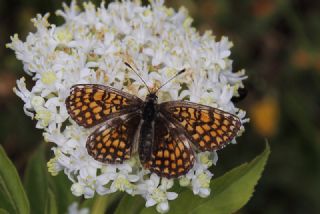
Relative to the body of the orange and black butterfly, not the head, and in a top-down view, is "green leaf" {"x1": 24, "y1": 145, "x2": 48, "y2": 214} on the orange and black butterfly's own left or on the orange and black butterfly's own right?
on the orange and black butterfly's own left

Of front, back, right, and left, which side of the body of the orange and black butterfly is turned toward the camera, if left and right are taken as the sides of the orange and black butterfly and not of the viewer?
back

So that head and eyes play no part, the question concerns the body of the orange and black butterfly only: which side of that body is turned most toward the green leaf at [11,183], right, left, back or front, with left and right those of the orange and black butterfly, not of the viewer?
left

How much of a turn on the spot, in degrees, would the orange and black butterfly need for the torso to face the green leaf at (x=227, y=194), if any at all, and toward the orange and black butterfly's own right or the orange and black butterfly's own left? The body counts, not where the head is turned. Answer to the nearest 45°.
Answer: approximately 90° to the orange and black butterfly's own right
